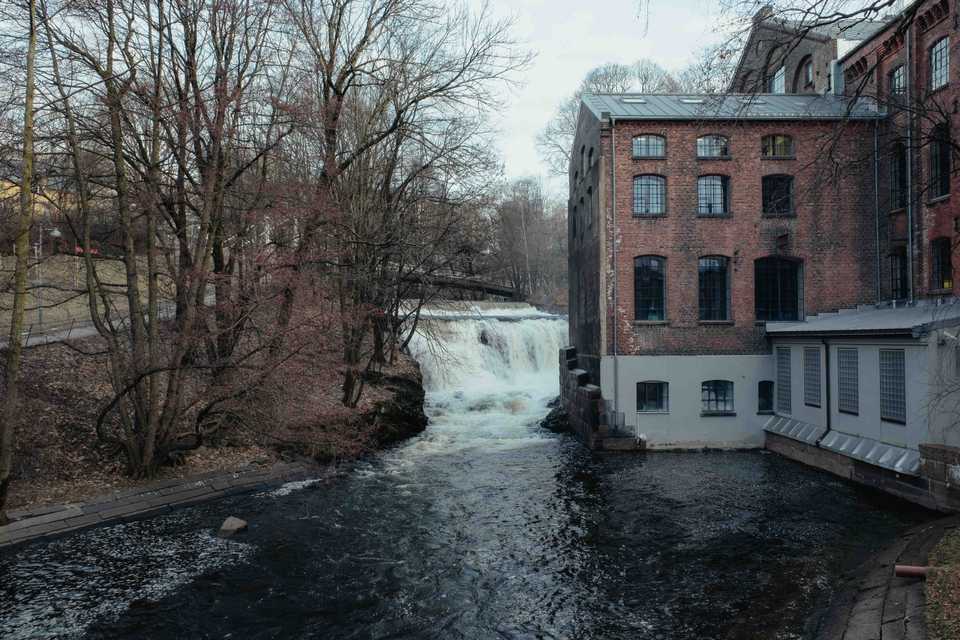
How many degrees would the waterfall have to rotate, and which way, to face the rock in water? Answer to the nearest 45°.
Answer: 0° — it already faces it

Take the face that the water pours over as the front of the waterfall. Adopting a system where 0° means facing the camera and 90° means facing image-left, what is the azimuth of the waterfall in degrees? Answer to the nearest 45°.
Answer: approximately 0°

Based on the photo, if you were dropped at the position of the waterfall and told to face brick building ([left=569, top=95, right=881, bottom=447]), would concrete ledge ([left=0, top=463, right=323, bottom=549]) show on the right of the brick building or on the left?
right

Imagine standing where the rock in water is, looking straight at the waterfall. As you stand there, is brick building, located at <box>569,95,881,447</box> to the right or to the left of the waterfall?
right
